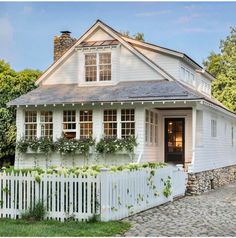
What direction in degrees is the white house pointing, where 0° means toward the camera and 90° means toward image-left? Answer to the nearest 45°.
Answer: approximately 0°

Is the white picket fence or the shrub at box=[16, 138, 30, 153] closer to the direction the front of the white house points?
the white picket fence

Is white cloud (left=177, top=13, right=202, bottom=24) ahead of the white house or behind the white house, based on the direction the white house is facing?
behind

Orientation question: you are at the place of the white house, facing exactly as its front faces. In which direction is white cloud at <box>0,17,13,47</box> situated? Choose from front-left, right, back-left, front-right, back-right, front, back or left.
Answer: back-right

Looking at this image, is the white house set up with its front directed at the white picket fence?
yes

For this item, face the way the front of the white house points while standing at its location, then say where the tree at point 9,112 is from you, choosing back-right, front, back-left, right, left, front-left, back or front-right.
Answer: back-right

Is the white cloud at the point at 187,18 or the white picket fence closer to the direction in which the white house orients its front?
the white picket fence
